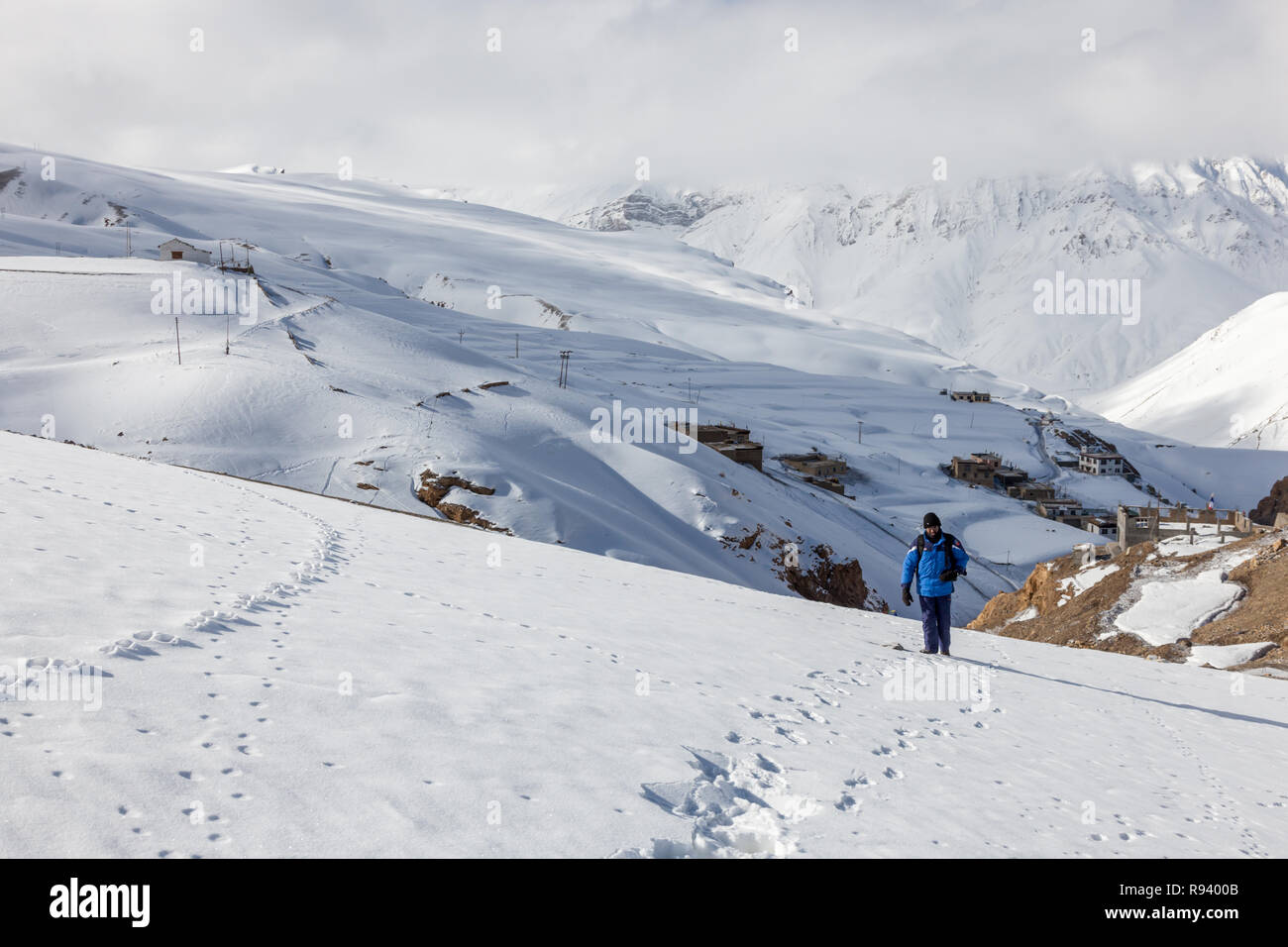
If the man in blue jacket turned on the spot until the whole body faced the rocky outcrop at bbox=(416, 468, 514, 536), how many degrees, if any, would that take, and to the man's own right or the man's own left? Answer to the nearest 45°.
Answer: approximately 135° to the man's own right

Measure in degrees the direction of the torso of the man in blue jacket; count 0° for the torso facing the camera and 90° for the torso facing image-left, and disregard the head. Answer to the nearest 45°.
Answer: approximately 0°
